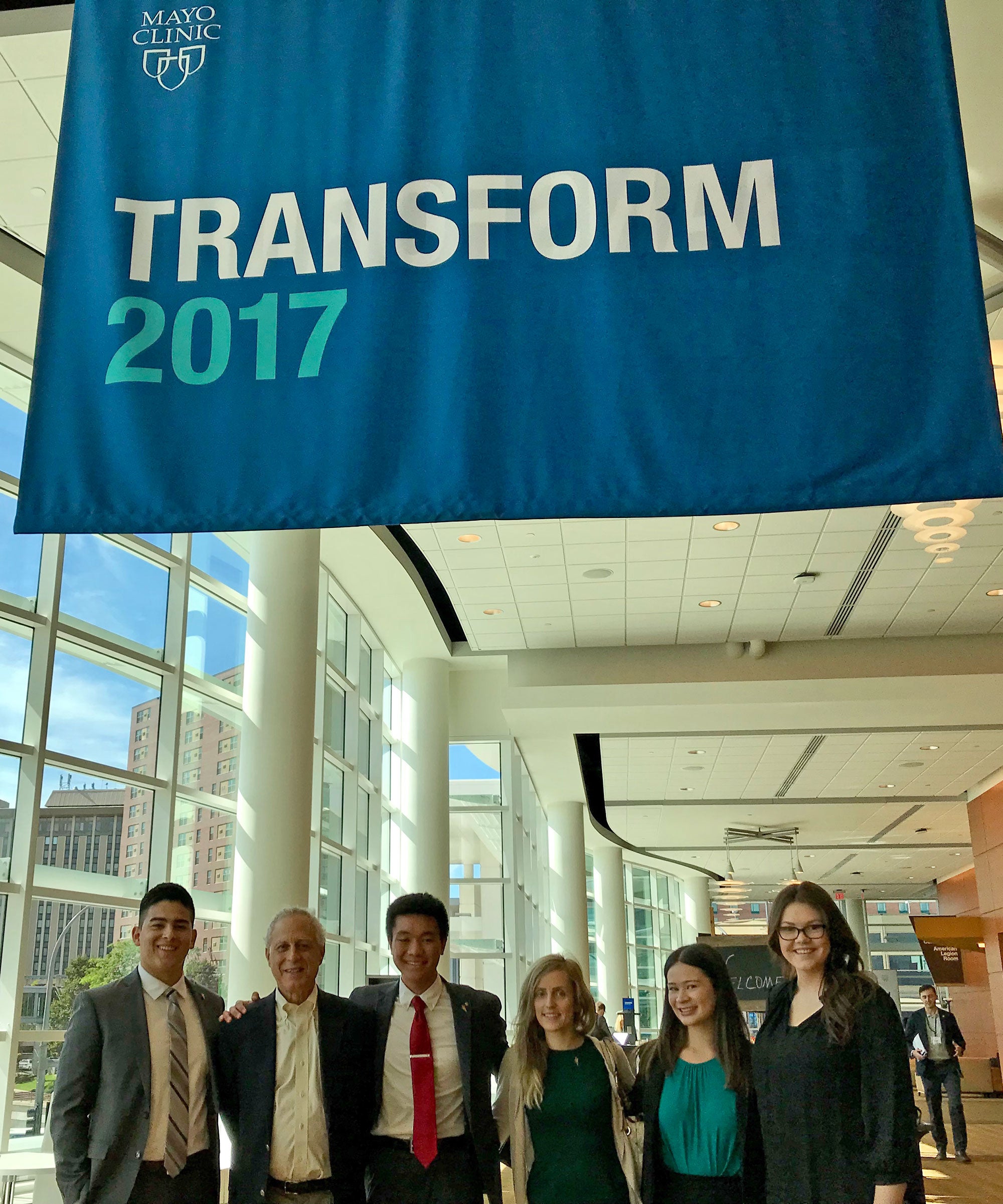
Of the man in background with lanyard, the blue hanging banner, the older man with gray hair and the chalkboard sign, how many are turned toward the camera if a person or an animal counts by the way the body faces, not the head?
4

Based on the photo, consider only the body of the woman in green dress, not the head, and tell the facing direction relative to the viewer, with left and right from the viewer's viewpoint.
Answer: facing the viewer

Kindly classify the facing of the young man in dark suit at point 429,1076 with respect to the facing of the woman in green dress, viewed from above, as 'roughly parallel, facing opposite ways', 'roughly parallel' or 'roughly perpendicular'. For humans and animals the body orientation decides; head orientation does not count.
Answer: roughly parallel

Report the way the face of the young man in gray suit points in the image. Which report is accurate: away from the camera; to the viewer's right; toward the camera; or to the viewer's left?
toward the camera

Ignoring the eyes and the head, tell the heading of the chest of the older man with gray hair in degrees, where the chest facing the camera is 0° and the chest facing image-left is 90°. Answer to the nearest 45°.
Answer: approximately 0°

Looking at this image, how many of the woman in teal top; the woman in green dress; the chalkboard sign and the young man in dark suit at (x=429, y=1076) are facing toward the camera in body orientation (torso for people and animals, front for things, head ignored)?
4

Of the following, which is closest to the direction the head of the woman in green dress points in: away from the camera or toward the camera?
toward the camera

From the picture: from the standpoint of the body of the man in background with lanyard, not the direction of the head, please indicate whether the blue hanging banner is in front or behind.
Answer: in front

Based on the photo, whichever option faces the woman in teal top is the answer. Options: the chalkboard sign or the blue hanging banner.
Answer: the chalkboard sign

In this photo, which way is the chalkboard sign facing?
toward the camera

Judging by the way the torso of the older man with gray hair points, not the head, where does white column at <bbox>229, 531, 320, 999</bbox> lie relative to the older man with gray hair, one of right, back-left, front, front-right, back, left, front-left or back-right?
back

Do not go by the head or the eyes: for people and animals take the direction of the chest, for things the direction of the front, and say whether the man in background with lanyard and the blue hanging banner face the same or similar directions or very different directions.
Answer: same or similar directions

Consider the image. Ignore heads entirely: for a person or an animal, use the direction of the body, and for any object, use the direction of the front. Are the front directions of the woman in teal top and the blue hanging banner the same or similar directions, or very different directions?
same or similar directions

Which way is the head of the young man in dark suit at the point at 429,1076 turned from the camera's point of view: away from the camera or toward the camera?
toward the camera

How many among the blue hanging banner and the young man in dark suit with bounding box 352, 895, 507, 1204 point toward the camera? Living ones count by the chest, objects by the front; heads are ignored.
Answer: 2

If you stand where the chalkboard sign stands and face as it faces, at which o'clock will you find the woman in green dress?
The woman in green dress is roughly at 12 o'clock from the chalkboard sign.
